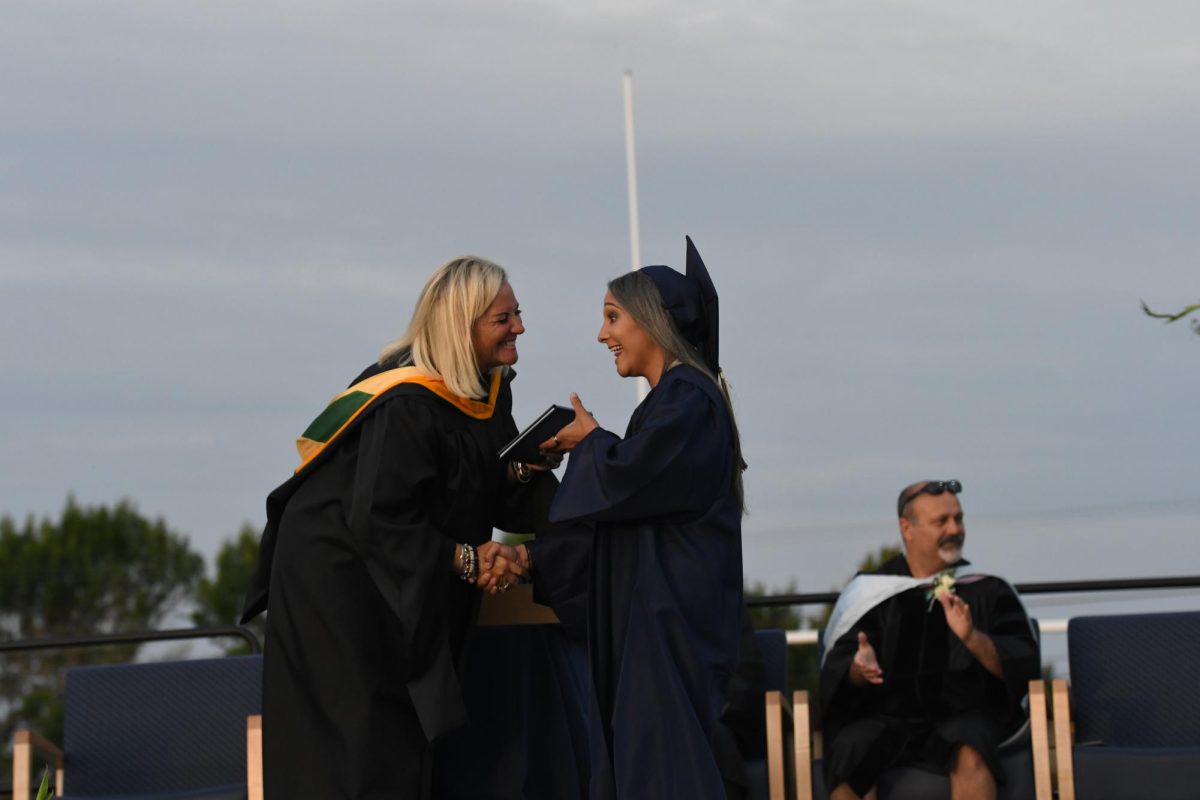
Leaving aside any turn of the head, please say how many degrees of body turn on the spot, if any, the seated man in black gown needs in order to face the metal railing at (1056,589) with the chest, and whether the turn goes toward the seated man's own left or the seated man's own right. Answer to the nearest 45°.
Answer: approximately 135° to the seated man's own left

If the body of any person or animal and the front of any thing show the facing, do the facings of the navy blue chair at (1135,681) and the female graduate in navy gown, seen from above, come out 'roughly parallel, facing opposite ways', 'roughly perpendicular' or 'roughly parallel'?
roughly perpendicular

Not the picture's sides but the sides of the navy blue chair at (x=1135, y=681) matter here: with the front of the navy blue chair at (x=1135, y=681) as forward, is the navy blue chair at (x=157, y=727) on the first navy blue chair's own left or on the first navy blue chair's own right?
on the first navy blue chair's own right

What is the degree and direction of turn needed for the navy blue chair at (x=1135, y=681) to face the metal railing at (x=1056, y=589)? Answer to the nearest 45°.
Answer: approximately 135° to its right

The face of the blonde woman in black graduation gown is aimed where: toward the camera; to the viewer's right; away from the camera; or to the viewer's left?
to the viewer's right

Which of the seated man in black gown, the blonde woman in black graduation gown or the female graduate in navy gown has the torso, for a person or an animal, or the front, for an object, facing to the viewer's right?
the blonde woman in black graduation gown

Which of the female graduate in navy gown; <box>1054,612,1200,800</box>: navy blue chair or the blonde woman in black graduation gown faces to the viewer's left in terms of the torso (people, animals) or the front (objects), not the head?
the female graduate in navy gown

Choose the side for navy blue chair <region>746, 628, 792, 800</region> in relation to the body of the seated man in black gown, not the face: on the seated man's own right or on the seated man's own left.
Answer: on the seated man's own right

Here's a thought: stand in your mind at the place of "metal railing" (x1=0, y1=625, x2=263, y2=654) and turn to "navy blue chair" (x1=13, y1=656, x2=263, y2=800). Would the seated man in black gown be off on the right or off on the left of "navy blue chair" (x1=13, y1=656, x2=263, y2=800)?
left

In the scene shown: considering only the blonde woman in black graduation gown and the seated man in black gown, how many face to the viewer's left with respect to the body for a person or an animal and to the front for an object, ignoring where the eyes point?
0

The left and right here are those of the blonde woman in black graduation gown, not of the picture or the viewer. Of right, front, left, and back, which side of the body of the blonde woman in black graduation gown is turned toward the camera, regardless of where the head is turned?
right

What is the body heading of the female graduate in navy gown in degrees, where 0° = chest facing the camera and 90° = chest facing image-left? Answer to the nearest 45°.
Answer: approximately 90°

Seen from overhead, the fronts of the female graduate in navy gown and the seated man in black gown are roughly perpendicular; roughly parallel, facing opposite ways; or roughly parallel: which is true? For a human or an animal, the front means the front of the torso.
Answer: roughly perpendicular

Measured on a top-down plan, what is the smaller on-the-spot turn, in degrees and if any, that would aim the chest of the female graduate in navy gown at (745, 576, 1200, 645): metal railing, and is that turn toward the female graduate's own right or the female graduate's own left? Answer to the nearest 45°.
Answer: approximately 135° to the female graduate's own right

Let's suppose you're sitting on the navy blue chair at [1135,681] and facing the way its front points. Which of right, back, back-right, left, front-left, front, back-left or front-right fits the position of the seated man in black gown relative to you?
front-right
